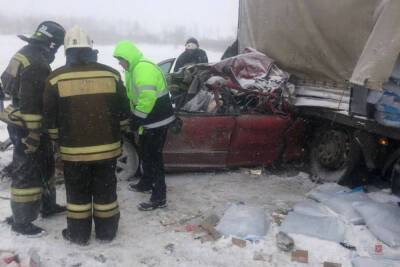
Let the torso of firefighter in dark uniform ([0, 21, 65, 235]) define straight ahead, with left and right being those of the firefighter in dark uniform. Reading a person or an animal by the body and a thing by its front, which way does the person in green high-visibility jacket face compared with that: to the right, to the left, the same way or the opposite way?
the opposite way

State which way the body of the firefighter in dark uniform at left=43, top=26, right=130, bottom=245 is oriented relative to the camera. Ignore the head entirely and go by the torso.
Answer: away from the camera

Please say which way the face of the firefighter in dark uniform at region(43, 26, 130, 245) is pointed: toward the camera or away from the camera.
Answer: away from the camera

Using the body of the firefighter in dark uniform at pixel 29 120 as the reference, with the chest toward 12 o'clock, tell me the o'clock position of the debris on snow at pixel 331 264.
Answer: The debris on snow is roughly at 1 o'clock from the firefighter in dark uniform.

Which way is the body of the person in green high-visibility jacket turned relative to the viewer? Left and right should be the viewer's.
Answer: facing to the left of the viewer

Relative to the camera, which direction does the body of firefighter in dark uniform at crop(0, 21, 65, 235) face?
to the viewer's right

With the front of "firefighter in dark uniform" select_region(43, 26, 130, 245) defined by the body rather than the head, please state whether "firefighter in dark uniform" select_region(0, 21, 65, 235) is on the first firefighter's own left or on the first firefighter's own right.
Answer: on the first firefighter's own left

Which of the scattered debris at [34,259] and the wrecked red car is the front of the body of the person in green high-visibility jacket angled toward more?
the scattered debris

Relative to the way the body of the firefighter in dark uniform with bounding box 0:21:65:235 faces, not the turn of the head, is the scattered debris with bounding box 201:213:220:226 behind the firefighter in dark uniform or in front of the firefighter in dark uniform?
in front

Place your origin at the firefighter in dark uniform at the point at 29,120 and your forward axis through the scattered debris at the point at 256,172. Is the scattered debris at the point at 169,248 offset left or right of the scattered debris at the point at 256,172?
right
